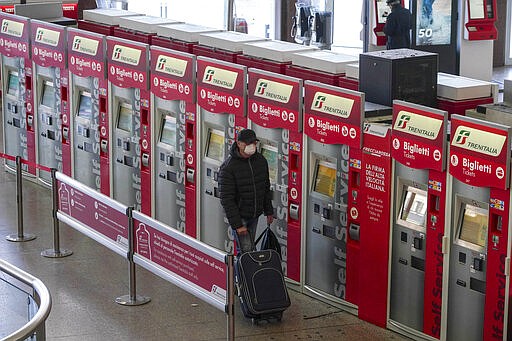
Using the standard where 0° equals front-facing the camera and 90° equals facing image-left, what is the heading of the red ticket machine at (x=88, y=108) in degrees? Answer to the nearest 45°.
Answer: approximately 45°

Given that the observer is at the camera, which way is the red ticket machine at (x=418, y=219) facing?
facing the viewer and to the left of the viewer

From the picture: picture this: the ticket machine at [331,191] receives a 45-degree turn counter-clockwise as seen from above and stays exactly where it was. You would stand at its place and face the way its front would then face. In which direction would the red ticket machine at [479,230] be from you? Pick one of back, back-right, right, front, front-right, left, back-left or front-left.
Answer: front-left

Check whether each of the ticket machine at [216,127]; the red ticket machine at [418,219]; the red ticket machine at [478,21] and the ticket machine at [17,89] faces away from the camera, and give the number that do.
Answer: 0

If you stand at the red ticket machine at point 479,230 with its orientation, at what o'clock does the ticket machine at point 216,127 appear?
The ticket machine is roughly at 3 o'clock from the red ticket machine.

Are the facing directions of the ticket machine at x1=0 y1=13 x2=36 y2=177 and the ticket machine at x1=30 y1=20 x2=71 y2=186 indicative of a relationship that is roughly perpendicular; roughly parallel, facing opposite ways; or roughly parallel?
roughly parallel

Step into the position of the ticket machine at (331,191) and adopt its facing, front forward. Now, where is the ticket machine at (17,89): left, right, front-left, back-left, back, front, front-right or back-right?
right

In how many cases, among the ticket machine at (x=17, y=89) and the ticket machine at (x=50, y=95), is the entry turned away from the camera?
0

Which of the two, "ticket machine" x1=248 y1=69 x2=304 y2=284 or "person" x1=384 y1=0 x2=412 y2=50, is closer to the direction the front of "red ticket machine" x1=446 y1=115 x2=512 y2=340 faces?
the ticket machine

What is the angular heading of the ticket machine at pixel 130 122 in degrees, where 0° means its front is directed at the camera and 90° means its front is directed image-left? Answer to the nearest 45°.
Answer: approximately 45°

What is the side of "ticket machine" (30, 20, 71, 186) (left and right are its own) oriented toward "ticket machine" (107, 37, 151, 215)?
left

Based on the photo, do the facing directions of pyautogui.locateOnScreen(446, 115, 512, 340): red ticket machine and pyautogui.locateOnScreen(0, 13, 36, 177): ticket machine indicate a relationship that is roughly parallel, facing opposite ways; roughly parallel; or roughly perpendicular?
roughly parallel

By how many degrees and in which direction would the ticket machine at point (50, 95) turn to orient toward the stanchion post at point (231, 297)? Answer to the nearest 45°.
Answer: approximately 45° to its left

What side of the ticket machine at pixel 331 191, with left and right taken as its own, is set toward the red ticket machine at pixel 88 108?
right

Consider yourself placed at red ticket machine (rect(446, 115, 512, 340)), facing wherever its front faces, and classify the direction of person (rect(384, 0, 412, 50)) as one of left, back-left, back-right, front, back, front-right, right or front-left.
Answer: back-right

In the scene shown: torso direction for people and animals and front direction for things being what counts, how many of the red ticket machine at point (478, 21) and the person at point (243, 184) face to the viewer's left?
0

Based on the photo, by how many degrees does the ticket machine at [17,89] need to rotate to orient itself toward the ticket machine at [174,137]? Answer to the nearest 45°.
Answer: approximately 90° to its left

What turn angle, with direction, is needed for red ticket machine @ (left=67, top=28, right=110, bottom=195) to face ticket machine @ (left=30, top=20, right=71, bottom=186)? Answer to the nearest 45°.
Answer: approximately 90° to its right
